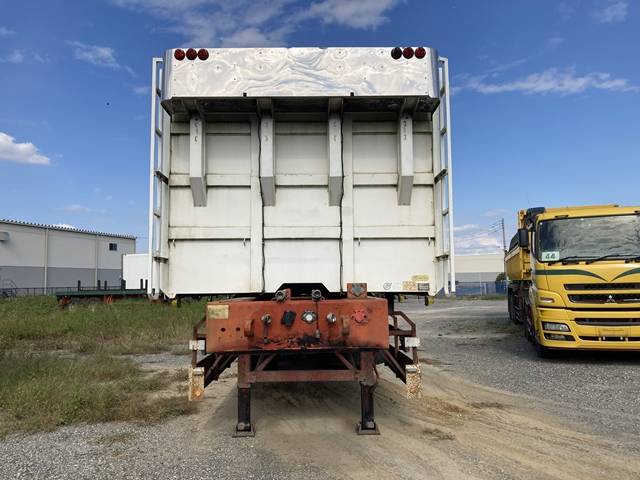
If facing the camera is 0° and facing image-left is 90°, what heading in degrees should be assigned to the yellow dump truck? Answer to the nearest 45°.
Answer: approximately 0°

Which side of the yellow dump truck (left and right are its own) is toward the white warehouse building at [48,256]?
right

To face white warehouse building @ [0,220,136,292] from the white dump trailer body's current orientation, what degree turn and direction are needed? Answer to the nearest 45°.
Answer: approximately 135° to its right

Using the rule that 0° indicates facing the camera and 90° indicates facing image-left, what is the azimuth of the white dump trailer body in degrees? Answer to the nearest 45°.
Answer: approximately 0°

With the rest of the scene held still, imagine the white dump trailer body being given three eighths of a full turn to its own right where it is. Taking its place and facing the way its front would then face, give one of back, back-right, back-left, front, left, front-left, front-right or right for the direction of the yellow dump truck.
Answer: right
